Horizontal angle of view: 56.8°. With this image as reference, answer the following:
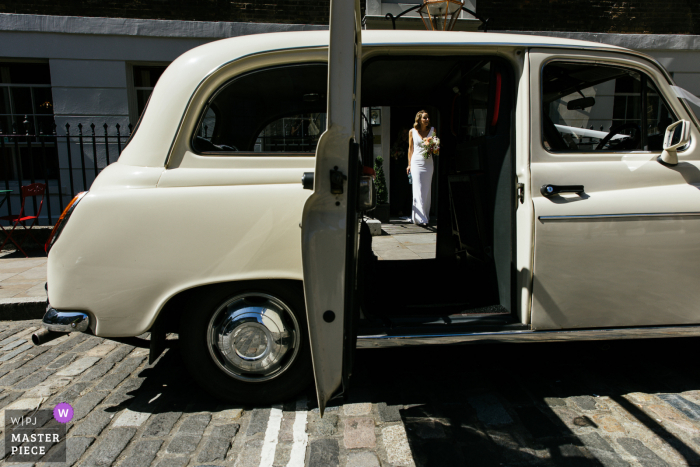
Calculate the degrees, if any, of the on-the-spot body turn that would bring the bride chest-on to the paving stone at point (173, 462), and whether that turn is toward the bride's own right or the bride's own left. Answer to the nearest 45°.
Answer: approximately 45° to the bride's own right

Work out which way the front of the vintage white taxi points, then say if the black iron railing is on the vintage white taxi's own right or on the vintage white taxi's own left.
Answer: on the vintage white taxi's own left

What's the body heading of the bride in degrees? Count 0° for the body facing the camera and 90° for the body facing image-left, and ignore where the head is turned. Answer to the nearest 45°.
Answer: approximately 315°

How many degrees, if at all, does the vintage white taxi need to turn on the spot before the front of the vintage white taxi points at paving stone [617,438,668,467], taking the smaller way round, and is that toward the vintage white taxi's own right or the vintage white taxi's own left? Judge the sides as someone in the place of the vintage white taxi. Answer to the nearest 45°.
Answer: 0° — it already faces it

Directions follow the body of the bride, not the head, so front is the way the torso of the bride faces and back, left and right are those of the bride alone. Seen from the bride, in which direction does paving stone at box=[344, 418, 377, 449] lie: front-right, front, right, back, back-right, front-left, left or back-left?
front-right

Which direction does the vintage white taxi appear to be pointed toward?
to the viewer's right
